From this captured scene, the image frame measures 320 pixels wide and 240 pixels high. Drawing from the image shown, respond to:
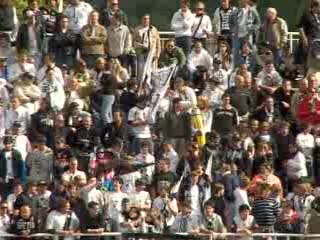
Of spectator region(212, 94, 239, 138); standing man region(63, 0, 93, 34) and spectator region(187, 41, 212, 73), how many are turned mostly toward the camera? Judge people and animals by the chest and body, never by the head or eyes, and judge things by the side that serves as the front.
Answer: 3

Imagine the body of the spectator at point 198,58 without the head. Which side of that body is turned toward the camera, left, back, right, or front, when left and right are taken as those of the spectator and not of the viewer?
front

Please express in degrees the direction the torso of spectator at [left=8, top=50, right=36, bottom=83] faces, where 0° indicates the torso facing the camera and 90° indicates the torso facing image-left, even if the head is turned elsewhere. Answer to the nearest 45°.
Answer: approximately 0°

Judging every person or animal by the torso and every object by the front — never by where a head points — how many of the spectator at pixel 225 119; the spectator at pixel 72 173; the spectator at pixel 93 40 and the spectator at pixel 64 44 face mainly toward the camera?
4

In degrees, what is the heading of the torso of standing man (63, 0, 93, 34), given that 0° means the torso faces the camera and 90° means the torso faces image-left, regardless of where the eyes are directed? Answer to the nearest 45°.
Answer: approximately 0°

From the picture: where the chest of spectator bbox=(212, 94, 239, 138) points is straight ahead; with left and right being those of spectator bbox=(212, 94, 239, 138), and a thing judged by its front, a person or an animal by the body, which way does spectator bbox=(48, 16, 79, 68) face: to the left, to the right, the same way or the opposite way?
the same way

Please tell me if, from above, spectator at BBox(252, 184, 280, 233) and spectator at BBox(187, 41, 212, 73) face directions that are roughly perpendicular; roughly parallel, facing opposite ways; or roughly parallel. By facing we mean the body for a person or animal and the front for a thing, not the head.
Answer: roughly parallel, facing opposite ways

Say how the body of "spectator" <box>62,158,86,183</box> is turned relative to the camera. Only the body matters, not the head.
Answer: toward the camera

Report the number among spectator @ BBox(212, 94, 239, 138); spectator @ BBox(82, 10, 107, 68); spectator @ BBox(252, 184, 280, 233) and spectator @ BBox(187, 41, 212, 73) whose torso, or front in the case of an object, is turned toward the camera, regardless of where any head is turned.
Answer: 3
